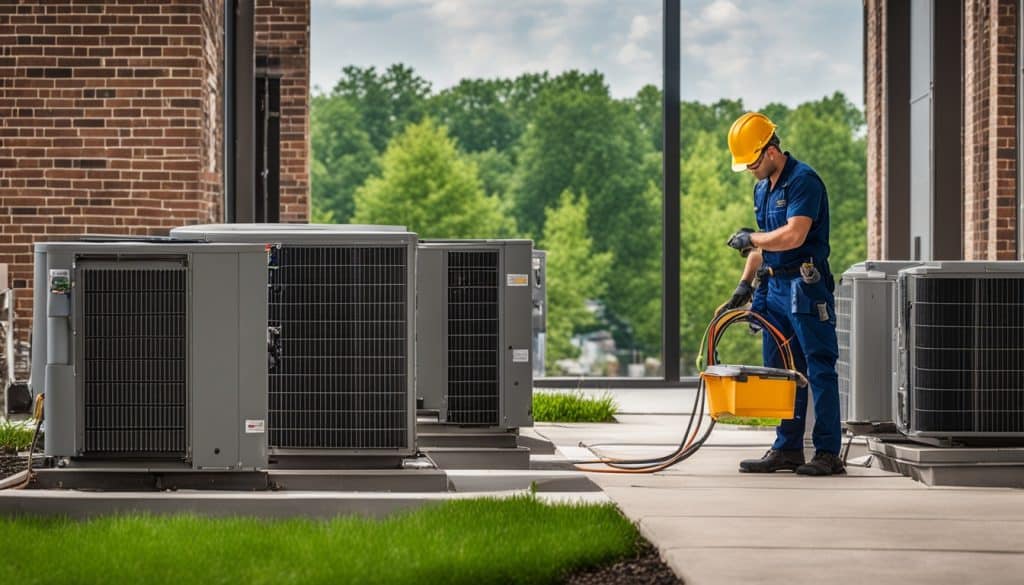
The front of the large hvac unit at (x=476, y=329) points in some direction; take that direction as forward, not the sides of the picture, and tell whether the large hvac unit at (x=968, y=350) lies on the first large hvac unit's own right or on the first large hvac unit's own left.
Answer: on the first large hvac unit's own left

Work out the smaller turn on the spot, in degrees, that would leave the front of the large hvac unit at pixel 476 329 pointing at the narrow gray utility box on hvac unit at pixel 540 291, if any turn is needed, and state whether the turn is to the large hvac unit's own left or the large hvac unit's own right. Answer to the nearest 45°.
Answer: approximately 180°

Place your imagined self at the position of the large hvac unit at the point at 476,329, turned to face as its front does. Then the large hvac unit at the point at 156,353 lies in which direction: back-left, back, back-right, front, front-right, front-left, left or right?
front-right

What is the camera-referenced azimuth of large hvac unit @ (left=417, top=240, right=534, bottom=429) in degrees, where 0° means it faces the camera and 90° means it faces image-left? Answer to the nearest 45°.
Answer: approximately 0°

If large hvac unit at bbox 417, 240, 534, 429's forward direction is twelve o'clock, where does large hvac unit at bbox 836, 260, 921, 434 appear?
large hvac unit at bbox 836, 260, 921, 434 is roughly at 9 o'clock from large hvac unit at bbox 417, 240, 534, 429.

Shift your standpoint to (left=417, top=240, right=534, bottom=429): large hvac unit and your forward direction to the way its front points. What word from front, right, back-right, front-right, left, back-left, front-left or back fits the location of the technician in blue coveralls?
left
